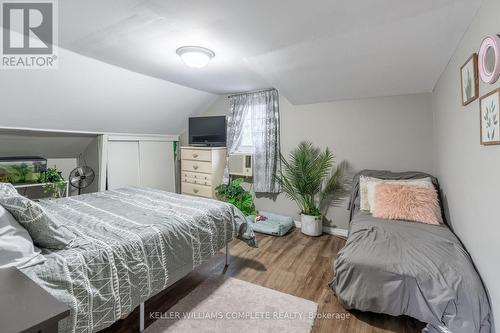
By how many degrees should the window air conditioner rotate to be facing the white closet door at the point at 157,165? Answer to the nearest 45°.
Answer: approximately 45° to its right

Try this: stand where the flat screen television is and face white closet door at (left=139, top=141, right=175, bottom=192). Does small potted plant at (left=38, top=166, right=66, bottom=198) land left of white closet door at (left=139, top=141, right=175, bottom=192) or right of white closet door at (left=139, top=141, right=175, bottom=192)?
left

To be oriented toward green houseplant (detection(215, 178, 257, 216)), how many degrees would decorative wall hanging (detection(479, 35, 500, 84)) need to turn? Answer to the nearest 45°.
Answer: approximately 45° to its right

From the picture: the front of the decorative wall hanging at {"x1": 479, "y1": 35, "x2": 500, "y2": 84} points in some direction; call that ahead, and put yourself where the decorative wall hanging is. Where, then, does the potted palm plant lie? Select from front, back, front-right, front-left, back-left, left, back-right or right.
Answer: right

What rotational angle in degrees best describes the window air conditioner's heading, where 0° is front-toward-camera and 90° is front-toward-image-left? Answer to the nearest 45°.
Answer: approximately 45°

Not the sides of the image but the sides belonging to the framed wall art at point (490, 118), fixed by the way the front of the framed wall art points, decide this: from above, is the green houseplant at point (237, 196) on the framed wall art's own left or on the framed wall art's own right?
on the framed wall art's own right

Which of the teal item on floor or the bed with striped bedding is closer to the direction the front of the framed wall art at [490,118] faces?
the bed with striped bedding

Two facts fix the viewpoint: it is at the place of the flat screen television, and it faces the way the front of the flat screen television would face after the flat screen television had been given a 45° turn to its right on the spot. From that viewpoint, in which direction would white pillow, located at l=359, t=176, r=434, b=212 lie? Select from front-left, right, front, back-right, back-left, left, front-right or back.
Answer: left

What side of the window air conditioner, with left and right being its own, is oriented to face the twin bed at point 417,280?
left

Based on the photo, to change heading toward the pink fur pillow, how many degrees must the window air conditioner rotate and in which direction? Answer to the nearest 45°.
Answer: approximately 90° to its left

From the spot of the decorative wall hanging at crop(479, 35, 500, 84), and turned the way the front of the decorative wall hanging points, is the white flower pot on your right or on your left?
on your right

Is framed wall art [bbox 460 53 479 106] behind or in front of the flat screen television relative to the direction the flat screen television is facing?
in front
